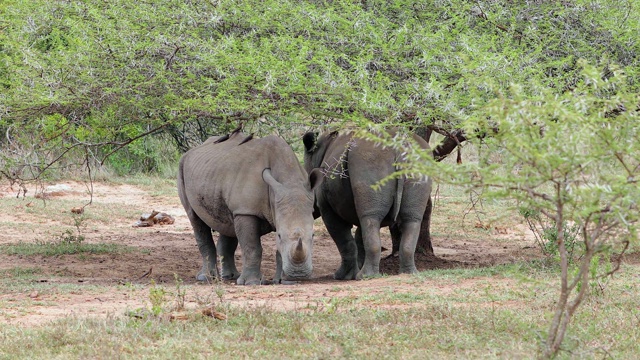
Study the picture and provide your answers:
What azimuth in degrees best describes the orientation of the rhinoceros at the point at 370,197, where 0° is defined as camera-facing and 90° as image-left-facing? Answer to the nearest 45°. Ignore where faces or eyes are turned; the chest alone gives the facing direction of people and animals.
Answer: approximately 135°

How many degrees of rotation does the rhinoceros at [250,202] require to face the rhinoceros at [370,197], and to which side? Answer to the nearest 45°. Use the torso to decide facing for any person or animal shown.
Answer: approximately 45° to its left

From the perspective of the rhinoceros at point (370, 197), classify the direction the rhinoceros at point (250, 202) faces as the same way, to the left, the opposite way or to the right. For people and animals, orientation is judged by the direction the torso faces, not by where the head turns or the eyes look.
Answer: the opposite way

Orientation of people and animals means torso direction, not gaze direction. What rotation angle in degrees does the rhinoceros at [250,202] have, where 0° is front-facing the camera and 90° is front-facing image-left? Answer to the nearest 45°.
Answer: approximately 315°
